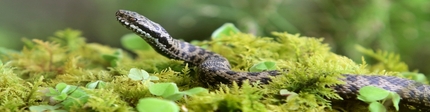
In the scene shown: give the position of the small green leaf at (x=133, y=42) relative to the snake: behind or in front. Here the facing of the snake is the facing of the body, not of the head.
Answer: in front

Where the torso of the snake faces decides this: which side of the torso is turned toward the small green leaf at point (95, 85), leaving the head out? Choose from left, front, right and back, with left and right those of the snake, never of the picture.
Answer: front

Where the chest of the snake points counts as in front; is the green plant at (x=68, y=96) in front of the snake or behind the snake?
in front

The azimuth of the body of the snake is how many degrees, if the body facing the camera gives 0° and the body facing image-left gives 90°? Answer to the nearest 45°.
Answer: approximately 90°

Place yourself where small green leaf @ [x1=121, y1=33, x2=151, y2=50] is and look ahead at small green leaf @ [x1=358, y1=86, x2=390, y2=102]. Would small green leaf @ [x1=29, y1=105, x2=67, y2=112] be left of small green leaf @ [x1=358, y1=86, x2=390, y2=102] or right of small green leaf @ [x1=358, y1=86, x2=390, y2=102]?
right

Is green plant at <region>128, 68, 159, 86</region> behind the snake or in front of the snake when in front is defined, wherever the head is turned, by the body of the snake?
in front

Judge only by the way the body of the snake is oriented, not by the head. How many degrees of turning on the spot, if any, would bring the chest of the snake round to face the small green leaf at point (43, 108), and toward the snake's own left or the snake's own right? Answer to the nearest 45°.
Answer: approximately 45° to the snake's own left

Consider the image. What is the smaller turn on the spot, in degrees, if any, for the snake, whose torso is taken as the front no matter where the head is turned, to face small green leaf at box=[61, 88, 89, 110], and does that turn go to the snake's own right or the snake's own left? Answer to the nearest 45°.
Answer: approximately 45° to the snake's own left
